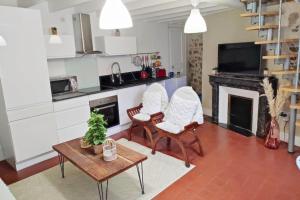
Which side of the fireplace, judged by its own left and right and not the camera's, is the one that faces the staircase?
left

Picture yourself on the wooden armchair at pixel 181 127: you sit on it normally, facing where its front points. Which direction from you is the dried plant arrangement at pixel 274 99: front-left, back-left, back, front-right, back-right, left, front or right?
back-left

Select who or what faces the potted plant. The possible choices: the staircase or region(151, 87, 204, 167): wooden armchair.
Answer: the wooden armchair

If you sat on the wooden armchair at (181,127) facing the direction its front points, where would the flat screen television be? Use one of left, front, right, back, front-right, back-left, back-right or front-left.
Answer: back

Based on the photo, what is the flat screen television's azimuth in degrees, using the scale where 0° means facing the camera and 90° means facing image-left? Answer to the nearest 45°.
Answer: approximately 45°

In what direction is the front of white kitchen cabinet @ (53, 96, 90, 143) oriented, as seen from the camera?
facing the viewer and to the right of the viewer

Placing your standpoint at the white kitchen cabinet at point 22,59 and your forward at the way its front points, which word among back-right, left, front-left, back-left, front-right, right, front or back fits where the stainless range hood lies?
left

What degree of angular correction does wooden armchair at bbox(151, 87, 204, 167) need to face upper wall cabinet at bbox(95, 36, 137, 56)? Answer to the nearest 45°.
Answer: approximately 90° to its right

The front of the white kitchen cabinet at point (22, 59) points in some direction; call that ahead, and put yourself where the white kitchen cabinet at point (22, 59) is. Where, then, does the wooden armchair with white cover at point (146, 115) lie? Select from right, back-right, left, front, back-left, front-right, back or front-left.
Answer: front-left

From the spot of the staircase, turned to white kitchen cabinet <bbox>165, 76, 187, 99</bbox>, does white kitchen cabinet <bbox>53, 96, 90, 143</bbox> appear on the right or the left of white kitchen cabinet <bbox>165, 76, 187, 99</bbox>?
left

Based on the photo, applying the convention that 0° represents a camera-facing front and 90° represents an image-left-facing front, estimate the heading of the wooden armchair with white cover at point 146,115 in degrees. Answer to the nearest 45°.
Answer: approximately 45°

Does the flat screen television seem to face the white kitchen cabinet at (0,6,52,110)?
yes

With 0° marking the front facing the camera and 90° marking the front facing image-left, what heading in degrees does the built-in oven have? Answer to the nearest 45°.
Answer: approximately 315°
